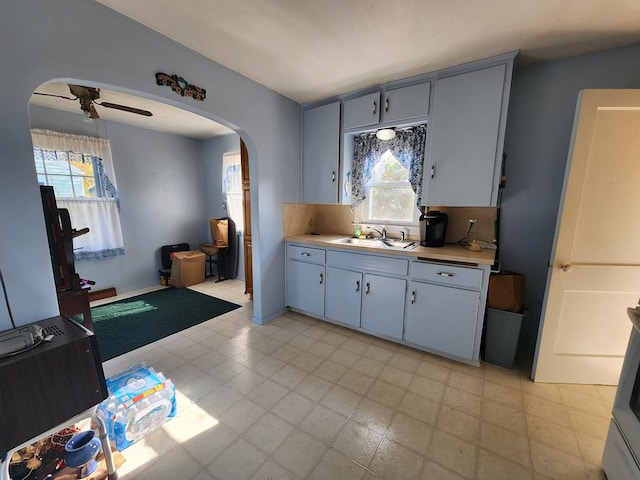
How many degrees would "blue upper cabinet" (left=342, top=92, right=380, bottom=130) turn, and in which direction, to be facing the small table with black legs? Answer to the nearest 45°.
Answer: approximately 90° to its right

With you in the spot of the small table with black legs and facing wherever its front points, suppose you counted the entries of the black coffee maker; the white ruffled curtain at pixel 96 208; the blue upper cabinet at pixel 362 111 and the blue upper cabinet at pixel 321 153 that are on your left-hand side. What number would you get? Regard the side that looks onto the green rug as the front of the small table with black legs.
3

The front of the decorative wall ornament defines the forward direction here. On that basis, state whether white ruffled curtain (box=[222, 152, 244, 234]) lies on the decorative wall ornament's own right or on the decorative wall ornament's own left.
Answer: on the decorative wall ornament's own left

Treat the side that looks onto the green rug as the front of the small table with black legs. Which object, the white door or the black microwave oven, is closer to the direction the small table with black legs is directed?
the black microwave oven

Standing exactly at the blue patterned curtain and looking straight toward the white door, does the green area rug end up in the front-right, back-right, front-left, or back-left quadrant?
back-right

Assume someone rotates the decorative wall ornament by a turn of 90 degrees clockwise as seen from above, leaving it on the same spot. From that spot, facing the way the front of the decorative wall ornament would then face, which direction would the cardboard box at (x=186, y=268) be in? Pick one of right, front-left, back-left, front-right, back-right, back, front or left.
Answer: back-right

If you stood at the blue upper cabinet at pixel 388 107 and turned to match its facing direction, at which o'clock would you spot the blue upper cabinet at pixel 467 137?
the blue upper cabinet at pixel 467 137 is roughly at 8 o'clock from the blue upper cabinet at pixel 388 107.

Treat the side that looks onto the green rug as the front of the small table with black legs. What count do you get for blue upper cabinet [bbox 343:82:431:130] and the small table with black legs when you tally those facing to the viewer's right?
0

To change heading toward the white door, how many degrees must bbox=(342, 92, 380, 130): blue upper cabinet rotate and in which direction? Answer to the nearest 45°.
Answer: approximately 90° to its left

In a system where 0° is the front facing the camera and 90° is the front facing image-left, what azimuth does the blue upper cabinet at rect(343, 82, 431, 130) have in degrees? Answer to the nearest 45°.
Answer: approximately 45°
